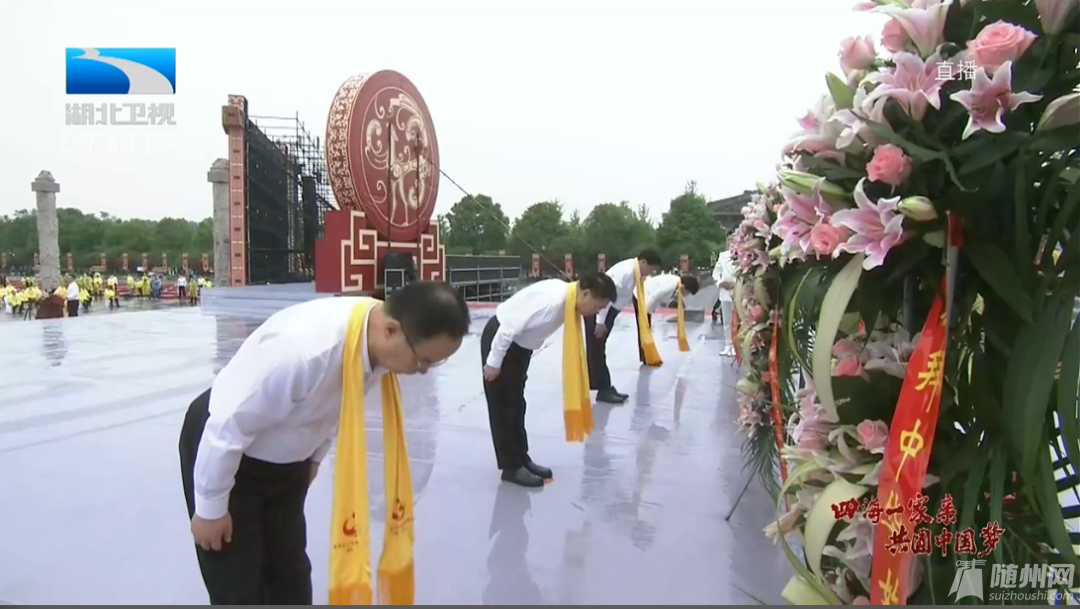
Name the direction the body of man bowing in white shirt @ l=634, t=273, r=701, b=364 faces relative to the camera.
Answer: to the viewer's right

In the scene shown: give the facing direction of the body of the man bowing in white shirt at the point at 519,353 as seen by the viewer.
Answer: to the viewer's right

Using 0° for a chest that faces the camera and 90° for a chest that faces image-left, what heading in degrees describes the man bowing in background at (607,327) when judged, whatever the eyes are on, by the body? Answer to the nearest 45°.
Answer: approximately 270°

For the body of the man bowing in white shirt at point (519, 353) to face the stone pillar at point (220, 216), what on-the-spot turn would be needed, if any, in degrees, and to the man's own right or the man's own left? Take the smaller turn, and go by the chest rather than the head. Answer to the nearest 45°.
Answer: approximately 135° to the man's own left

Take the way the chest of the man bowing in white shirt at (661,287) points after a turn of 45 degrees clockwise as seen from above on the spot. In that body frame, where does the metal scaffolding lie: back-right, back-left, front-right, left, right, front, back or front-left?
back

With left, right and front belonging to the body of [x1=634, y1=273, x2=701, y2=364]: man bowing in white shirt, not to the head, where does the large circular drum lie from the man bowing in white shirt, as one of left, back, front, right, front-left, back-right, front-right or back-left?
back-left

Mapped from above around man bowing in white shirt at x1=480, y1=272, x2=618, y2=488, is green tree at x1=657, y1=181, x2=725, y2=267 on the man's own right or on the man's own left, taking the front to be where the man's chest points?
on the man's own left

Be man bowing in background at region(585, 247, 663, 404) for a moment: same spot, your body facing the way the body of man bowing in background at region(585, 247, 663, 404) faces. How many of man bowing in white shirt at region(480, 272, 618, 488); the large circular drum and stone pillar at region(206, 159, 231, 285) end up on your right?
1

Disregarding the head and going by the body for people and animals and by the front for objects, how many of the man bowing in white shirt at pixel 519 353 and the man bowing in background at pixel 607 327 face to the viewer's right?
2

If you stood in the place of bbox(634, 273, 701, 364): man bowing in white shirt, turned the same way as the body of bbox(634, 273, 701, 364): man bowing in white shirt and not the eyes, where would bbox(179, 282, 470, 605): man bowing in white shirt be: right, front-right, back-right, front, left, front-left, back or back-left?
right

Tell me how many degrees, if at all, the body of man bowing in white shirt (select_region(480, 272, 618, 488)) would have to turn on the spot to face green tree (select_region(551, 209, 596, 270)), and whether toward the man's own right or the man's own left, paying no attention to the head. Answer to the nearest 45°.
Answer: approximately 90° to the man's own left

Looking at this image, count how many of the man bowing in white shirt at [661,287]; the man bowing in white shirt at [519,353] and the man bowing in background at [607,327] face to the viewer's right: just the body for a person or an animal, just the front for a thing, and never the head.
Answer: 3
